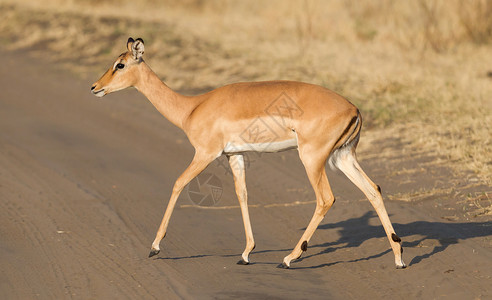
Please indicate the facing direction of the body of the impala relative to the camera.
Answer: to the viewer's left
